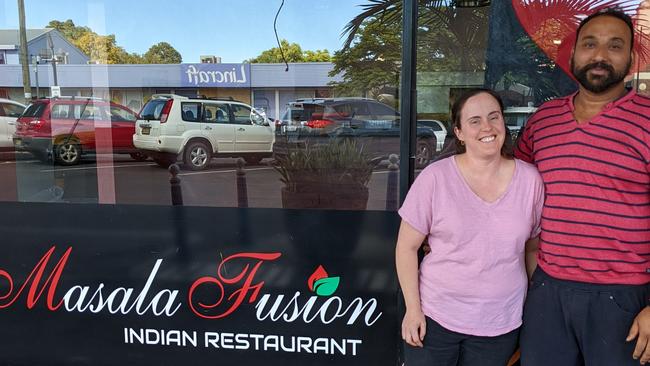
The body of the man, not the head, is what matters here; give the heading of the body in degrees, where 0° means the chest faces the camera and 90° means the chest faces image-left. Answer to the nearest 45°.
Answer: approximately 0°

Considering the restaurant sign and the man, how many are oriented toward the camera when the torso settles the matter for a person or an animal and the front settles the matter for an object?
2

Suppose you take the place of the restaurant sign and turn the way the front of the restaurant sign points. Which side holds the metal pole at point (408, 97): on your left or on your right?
on your left

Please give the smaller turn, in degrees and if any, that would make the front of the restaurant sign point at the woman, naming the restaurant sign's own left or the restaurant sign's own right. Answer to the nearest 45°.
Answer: approximately 45° to the restaurant sign's own left

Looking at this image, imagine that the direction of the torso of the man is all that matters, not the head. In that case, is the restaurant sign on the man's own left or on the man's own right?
on the man's own right

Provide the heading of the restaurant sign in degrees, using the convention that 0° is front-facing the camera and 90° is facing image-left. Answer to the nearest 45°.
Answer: approximately 0°

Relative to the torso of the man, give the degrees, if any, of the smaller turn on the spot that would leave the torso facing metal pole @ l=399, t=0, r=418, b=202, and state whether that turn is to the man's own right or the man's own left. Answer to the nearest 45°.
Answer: approximately 135° to the man's own right

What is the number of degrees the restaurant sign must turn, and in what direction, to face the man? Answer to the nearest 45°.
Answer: approximately 45° to its left
